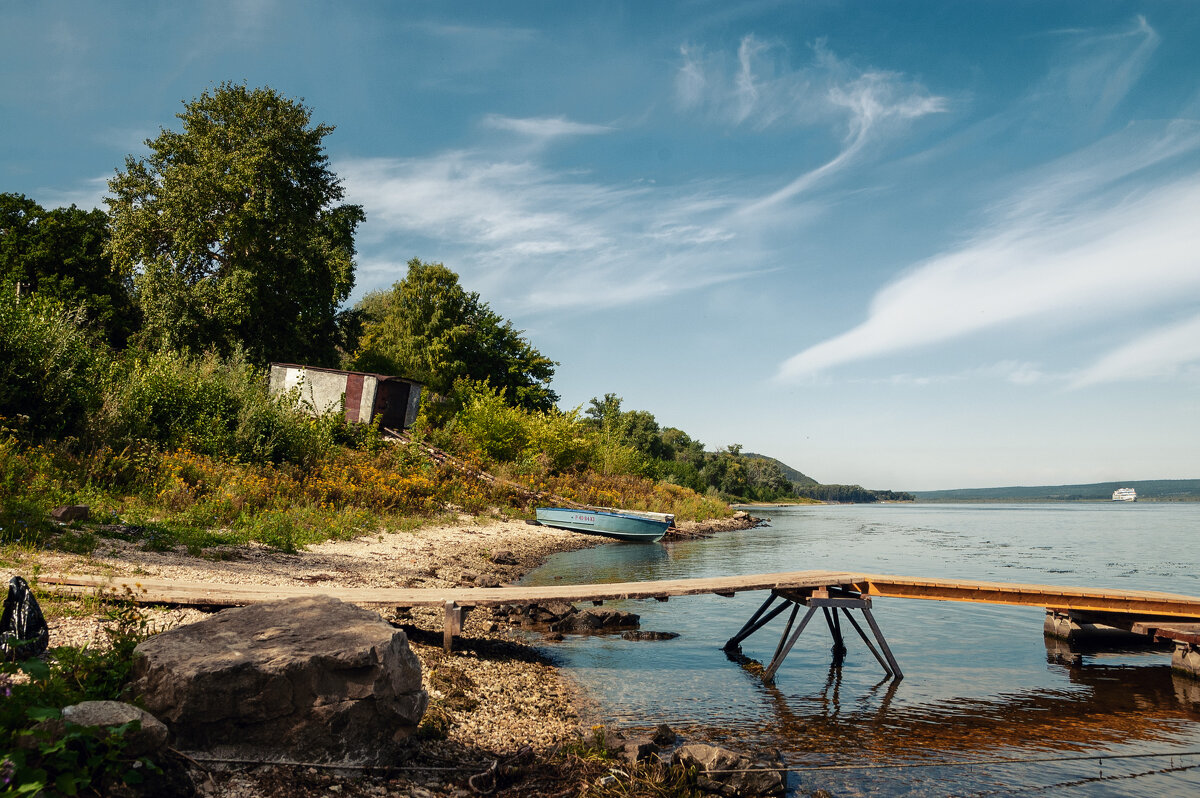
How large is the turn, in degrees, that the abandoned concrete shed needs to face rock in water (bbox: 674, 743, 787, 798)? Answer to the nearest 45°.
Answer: approximately 45° to its right

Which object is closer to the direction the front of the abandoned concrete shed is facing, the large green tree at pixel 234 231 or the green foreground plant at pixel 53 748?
the green foreground plant

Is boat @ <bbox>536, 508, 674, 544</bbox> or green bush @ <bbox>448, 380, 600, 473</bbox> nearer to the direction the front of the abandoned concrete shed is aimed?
the boat

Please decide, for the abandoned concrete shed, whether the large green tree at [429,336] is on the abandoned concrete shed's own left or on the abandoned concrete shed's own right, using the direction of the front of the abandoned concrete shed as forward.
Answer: on the abandoned concrete shed's own left

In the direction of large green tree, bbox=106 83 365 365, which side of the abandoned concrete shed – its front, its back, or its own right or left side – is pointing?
back

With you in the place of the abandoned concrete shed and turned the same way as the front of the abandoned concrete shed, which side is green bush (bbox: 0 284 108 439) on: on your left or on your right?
on your right

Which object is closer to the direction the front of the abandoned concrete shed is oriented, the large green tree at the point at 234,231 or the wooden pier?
the wooden pier

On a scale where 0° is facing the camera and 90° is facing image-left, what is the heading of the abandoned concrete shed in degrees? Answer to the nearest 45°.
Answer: approximately 315°

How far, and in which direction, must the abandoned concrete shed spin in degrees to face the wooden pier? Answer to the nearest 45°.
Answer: approximately 45° to its right
